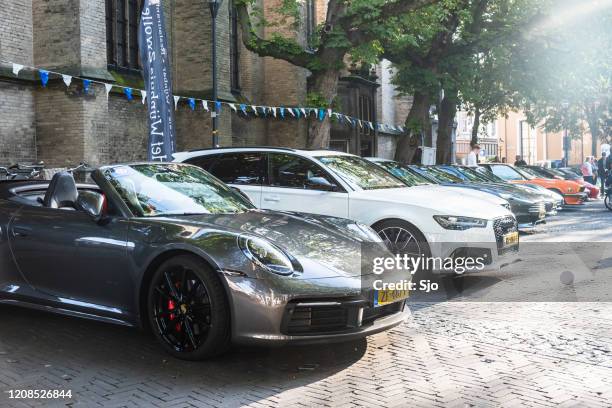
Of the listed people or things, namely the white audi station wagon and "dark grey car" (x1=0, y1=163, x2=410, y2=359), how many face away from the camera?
0

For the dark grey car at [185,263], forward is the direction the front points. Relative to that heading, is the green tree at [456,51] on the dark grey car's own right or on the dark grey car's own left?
on the dark grey car's own left

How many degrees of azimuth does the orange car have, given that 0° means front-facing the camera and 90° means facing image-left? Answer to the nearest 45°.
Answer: approximately 315°

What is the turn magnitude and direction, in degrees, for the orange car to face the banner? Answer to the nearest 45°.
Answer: approximately 90° to its right

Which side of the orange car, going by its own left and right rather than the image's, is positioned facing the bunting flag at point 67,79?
right

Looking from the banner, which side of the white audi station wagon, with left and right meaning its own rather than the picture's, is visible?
back

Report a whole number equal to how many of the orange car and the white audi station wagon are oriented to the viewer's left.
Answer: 0

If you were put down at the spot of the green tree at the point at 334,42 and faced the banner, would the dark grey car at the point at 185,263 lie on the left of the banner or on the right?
left

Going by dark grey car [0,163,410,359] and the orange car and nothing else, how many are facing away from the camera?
0

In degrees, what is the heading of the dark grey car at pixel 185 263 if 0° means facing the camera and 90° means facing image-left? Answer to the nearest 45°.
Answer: approximately 315°

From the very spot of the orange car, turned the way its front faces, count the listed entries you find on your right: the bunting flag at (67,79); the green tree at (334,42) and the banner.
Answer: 3
